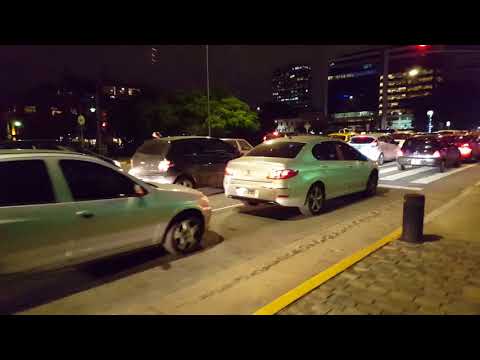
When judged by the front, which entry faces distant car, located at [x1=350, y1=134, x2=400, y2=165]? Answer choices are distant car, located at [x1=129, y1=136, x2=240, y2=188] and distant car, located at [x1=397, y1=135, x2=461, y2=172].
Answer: distant car, located at [x1=129, y1=136, x2=240, y2=188]

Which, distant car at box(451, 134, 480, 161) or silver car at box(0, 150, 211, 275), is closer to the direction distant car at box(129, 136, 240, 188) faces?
the distant car

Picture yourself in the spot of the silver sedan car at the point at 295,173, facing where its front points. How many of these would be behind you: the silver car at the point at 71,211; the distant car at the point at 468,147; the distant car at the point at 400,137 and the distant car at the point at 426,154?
1

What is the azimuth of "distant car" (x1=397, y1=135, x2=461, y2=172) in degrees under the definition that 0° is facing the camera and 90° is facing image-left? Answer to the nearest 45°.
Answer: approximately 225°

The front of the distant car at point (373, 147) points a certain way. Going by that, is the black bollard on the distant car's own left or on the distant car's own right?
on the distant car's own right

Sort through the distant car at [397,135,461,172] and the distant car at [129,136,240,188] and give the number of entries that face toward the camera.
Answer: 0

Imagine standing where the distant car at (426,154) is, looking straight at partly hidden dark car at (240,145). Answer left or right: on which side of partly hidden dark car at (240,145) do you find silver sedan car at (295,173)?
left

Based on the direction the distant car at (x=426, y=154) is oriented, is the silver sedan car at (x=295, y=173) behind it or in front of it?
behind

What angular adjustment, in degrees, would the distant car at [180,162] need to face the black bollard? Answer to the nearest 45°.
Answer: approximately 90° to its right

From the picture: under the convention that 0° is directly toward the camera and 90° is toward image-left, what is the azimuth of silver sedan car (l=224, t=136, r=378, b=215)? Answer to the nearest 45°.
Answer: approximately 225°

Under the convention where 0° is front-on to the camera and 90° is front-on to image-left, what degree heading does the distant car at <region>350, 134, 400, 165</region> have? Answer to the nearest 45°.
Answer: approximately 225°

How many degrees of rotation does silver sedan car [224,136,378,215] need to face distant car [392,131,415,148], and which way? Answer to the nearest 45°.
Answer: approximately 45° to its left

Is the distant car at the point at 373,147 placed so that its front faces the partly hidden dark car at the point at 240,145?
no

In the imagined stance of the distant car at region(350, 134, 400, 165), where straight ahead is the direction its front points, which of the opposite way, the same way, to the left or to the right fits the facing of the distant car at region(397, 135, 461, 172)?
the same way

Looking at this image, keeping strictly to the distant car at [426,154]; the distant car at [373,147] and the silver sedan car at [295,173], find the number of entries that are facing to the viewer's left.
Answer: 0

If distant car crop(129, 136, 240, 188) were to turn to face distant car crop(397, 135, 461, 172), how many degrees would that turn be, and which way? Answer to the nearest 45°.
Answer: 0° — it already faces it

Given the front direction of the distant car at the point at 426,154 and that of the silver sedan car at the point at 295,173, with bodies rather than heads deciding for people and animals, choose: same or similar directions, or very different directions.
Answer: same or similar directions

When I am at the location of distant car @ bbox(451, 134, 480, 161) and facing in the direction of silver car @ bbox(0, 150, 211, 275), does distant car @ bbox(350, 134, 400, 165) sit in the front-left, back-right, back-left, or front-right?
front-right

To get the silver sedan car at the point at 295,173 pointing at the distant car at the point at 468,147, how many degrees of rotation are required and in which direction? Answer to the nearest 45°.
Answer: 0° — it already faces it
